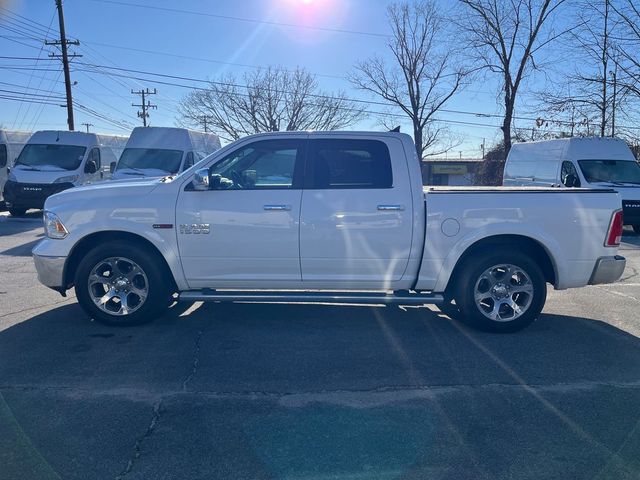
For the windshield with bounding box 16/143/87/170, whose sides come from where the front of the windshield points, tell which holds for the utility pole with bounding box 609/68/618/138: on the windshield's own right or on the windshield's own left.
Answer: on the windshield's own left

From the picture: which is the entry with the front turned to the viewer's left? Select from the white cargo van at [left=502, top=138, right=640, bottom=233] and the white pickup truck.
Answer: the white pickup truck

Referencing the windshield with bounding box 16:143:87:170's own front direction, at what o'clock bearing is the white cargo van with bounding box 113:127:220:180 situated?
The white cargo van is roughly at 9 o'clock from the windshield.

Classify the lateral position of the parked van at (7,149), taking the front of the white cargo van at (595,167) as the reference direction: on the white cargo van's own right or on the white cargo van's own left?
on the white cargo van's own right

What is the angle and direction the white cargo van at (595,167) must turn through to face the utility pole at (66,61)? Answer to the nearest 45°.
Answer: approximately 135° to its right

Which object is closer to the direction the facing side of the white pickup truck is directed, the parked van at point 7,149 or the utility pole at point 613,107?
the parked van

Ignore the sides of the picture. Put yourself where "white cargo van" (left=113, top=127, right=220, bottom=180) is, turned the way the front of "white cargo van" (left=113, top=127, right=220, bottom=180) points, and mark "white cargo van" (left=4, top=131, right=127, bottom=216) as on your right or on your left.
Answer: on your right

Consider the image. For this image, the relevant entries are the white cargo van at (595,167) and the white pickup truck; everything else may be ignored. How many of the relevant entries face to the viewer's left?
1

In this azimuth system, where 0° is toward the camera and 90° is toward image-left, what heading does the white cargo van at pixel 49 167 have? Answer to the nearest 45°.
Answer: approximately 45°

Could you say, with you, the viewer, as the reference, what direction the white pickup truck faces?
facing to the left of the viewer

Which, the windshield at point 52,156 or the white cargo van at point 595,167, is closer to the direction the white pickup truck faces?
the windshield
